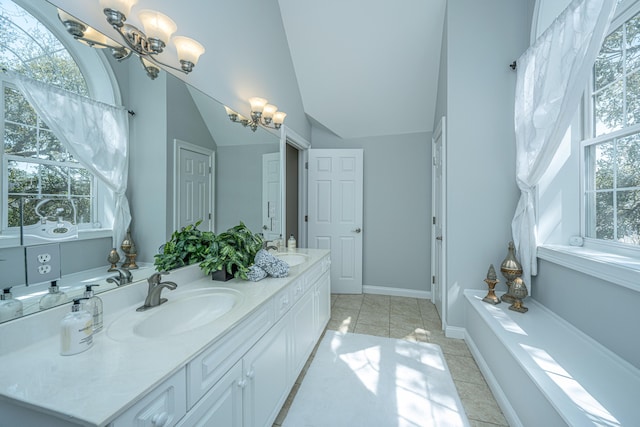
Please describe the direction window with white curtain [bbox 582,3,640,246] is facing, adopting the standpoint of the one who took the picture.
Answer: facing the viewer and to the left of the viewer

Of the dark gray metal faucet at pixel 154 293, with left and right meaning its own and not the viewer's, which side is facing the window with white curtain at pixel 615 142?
front

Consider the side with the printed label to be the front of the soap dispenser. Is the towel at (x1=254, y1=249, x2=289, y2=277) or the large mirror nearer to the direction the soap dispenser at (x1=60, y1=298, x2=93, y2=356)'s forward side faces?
the towel

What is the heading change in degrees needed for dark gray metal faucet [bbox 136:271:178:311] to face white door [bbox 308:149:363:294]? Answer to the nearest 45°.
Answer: approximately 90° to its left

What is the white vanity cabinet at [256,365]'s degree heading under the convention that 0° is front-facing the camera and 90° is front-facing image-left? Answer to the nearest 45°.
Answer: approximately 315°

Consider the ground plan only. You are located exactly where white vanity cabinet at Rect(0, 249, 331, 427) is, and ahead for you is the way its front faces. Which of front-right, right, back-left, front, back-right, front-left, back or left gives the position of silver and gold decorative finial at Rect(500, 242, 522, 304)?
front-left

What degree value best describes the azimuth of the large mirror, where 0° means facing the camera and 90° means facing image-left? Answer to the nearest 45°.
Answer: approximately 315°

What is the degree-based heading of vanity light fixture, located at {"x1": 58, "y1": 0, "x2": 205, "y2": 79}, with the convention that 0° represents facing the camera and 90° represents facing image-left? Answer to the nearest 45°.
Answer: approximately 315°

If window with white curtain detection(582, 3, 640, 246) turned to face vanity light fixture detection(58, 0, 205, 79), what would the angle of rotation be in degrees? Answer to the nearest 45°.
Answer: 0° — it already faces it

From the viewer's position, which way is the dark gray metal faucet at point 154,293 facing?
facing the viewer and to the right of the viewer

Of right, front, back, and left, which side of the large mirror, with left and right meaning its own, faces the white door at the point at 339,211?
left

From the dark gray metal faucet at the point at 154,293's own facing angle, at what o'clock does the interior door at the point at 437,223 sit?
The interior door is roughly at 10 o'clock from the dark gray metal faucet.

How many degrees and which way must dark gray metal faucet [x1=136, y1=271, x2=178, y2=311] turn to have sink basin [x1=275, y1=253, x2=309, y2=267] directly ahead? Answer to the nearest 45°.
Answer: approximately 90° to its left

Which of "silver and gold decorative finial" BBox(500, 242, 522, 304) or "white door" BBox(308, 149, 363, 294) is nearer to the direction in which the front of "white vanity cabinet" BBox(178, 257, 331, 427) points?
the silver and gold decorative finial

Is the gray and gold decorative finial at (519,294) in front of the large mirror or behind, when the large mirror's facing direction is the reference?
in front
